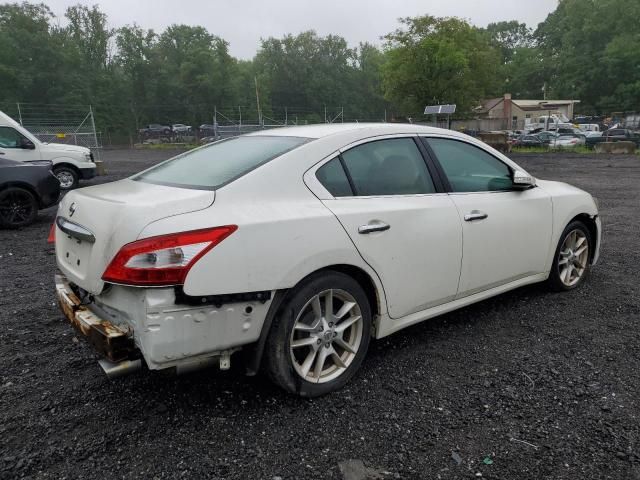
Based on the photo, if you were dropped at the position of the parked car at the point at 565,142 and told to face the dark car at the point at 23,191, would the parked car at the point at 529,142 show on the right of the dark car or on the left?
right

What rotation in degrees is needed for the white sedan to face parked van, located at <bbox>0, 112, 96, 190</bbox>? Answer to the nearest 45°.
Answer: approximately 90° to its left

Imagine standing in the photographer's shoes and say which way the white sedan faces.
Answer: facing away from the viewer and to the right of the viewer

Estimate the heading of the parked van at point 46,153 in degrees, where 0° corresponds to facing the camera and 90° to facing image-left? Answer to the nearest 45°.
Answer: approximately 270°
